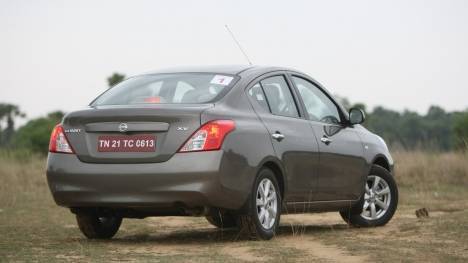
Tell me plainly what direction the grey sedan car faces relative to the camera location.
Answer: facing away from the viewer and to the right of the viewer
